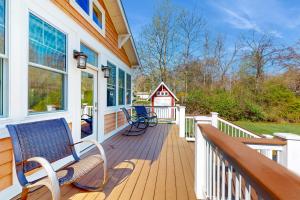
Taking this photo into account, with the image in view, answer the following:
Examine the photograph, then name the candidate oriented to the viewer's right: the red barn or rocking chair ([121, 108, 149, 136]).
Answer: the rocking chair

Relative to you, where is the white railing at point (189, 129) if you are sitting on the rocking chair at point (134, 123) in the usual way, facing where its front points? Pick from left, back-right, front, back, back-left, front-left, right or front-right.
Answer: front

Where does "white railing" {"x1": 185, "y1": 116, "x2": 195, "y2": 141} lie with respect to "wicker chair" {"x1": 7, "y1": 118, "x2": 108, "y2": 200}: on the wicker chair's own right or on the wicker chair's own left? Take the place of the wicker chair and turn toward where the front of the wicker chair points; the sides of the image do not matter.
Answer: on the wicker chair's own left

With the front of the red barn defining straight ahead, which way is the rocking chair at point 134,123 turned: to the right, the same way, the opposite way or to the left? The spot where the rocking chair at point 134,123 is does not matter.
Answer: to the left

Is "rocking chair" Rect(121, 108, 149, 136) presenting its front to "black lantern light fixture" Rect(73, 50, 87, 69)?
no

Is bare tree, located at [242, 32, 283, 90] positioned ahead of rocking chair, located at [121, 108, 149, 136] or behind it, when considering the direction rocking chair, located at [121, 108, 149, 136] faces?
ahead

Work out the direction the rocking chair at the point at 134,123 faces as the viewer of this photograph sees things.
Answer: facing to the right of the viewer

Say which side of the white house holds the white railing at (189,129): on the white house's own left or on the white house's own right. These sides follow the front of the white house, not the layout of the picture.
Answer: on the white house's own left

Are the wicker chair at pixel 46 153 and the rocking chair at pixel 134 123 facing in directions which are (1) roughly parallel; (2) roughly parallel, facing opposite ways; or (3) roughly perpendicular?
roughly parallel

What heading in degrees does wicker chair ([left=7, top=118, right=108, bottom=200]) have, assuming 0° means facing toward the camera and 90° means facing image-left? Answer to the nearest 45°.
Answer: approximately 315°

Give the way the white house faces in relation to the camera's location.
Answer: facing the viewer and to the right of the viewer

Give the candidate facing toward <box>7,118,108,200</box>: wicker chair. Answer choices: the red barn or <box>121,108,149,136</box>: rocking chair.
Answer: the red barn

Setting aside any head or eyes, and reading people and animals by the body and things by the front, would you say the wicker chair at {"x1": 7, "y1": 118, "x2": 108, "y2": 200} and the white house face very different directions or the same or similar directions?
same or similar directions

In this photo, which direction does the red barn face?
toward the camera

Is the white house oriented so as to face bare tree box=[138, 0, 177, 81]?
no

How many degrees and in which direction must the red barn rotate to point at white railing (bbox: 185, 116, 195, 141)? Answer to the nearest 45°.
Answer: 0° — it already faces it
